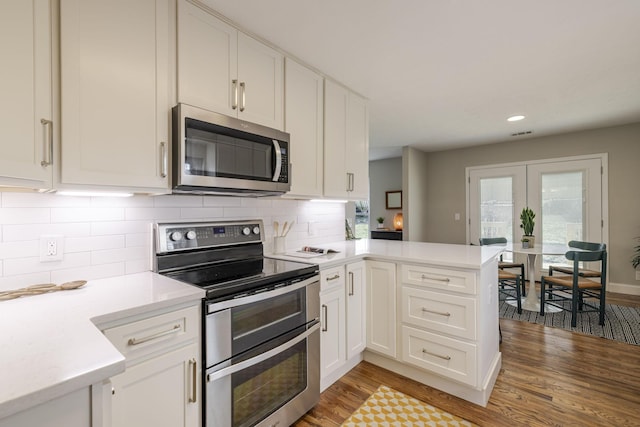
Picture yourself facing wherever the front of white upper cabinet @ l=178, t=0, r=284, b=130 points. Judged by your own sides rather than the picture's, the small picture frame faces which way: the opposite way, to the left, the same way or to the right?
to the right

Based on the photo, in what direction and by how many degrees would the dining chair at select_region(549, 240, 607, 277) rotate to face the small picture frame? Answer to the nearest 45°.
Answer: approximately 45° to its right

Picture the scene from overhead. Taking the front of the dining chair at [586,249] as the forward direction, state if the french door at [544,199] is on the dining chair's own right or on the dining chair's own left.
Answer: on the dining chair's own right

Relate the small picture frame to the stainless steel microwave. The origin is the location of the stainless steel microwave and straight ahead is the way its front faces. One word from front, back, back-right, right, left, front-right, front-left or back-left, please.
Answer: left

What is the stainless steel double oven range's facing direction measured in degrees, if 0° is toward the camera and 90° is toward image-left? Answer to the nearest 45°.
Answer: approximately 315°
